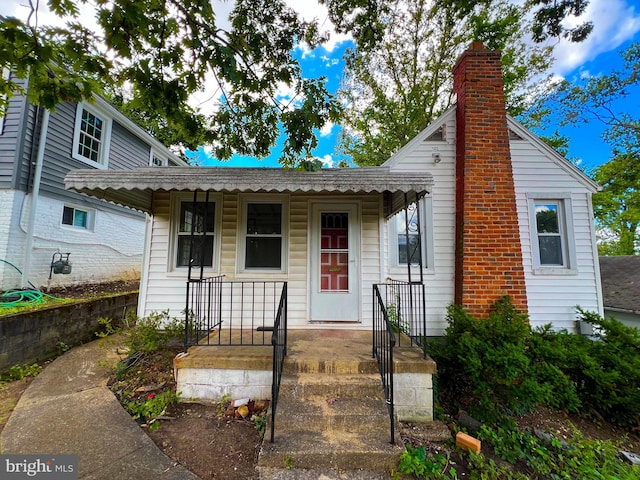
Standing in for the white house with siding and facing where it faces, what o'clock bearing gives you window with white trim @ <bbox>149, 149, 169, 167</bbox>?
The window with white trim is roughly at 4 o'clock from the white house with siding.

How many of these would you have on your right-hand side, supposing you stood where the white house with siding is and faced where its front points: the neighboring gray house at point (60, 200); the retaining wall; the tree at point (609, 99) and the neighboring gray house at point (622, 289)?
2

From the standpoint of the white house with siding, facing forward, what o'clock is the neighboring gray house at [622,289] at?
The neighboring gray house is roughly at 8 o'clock from the white house with siding.

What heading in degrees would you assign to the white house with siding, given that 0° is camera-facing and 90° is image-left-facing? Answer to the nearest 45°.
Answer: approximately 0°

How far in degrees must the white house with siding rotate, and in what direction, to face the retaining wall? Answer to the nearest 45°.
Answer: approximately 90° to its right

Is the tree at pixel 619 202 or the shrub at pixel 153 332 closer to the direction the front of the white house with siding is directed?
the shrub

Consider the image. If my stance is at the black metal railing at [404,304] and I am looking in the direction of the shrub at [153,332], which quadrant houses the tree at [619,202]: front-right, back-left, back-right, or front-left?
back-right

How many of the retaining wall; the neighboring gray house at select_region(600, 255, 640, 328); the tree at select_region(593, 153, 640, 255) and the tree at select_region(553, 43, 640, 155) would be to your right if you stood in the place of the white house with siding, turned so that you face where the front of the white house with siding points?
1

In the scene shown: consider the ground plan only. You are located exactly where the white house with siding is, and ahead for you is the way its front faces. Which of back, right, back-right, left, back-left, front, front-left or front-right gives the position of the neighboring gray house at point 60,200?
right

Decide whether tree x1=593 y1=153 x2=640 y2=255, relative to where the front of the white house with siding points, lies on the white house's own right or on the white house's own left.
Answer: on the white house's own left

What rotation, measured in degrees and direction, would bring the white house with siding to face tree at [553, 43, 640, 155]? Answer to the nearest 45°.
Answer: approximately 135° to its left
